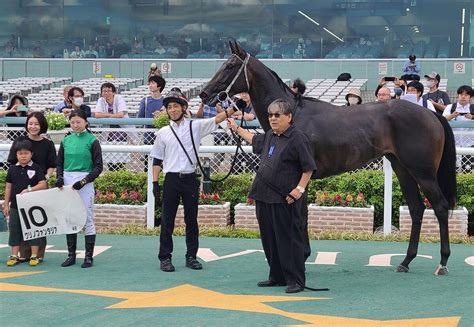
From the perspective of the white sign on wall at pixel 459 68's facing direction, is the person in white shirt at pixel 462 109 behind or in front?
in front

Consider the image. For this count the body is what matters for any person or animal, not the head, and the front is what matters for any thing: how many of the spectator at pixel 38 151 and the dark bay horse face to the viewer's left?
1

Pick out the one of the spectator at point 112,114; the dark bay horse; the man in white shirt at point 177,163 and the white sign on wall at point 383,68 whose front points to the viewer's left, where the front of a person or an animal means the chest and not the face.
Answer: the dark bay horse

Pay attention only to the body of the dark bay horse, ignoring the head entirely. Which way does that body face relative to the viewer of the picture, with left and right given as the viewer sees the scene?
facing to the left of the viewer

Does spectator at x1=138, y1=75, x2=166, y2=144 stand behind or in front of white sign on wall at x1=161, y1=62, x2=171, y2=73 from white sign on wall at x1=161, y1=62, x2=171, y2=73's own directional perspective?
in front

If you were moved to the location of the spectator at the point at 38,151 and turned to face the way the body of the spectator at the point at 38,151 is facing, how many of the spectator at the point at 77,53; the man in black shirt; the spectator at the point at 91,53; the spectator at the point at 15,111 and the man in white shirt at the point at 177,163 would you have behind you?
3

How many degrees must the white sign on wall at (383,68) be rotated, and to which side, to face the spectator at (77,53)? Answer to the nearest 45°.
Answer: approximately 90° to its right

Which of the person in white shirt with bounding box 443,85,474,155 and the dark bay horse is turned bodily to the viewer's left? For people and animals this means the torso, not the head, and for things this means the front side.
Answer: the dark bay horse

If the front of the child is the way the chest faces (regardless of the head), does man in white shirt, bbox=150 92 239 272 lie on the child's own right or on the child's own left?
on the child's own left

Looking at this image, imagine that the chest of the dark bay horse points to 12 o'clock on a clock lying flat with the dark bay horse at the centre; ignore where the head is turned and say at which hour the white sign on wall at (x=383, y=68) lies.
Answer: The white sign on wall is roughly at 3 o'clock from the dark bay horse.

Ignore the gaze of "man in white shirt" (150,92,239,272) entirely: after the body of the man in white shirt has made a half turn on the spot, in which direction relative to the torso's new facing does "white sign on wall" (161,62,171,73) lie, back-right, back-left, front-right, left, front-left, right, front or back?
front
